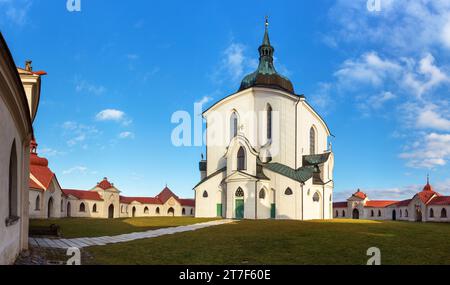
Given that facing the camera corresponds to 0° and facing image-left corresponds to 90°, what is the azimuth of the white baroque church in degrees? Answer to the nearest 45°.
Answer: approximately 45°

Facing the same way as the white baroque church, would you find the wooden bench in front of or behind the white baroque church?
in front
